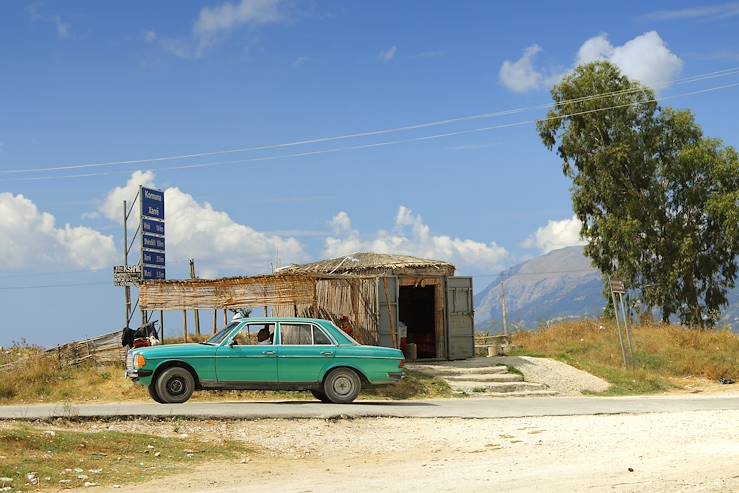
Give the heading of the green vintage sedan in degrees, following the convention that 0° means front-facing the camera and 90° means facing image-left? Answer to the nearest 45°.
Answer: approximately 90°

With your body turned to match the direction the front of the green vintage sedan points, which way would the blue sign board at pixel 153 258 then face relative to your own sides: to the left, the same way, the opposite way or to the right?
to the left

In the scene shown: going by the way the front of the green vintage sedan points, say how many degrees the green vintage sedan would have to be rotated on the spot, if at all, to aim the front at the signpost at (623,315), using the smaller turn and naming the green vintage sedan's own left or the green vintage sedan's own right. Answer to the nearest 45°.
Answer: approximately 135° to the green vintage sedan's own right

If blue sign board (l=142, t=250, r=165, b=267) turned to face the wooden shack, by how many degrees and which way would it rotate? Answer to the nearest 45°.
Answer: approximately 45° to its left

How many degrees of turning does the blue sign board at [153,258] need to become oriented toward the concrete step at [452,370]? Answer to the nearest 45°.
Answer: approximately 45° to its left

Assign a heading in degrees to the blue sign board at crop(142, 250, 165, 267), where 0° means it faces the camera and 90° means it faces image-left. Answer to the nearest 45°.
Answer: approximately 0°

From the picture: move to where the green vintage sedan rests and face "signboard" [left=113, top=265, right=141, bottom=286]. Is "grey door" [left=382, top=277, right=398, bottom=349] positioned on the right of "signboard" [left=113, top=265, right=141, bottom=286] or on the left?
right

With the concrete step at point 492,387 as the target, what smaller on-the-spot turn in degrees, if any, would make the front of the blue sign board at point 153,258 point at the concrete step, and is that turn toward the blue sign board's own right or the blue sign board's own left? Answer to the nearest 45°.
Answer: approximately 45° to the blue sign board's own left

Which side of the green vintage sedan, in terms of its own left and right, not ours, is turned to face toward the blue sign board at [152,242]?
right

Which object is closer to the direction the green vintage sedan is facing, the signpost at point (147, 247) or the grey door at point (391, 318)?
the signpost

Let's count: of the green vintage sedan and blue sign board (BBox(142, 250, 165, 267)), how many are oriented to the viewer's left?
1

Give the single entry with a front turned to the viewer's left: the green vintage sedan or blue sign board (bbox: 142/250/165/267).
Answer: the green vintage sedan

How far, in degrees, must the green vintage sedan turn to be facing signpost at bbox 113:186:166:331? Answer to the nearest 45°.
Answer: approximately 90° to its right
